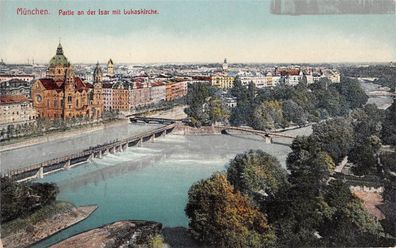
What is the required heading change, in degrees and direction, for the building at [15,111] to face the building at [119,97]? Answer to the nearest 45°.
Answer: approximately 45° to its left

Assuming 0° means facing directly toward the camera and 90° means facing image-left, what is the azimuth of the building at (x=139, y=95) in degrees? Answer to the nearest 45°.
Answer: approximately 315°

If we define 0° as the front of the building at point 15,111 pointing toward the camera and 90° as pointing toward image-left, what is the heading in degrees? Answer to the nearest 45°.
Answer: approximately 315°
